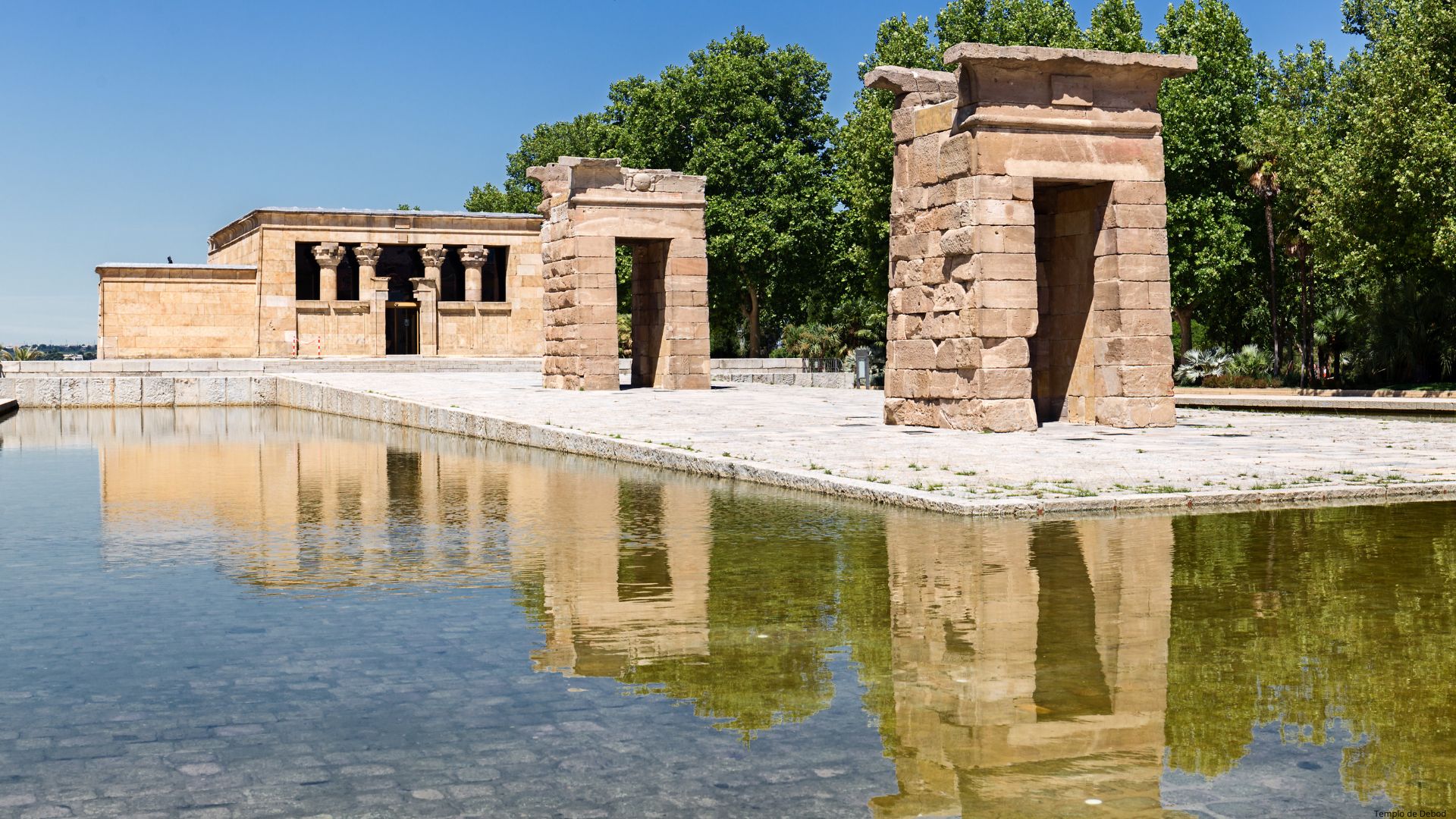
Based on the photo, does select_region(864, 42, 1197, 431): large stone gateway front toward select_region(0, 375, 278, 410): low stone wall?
no

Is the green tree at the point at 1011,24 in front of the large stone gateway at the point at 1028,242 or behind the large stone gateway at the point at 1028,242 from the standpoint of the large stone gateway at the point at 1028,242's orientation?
behind

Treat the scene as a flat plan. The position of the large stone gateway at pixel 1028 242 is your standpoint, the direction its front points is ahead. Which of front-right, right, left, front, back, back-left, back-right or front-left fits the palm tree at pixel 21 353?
back

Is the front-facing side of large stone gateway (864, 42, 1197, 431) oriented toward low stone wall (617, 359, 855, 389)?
no

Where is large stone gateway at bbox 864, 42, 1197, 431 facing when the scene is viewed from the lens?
facing the viewer and to the right of the viewer

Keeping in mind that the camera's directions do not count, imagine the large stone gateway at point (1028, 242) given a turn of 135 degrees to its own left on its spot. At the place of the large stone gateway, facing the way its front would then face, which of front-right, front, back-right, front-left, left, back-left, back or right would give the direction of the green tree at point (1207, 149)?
front

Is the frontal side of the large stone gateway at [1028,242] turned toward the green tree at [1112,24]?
no

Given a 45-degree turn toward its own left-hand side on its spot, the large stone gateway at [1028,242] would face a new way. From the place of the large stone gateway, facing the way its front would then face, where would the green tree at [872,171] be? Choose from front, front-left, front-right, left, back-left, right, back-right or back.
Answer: left

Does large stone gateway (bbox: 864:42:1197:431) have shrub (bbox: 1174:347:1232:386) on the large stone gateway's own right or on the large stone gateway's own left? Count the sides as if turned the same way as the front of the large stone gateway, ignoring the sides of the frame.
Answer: on the large stone gateway's own left

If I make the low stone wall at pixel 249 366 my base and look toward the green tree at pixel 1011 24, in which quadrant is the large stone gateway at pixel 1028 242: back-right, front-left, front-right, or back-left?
front-right

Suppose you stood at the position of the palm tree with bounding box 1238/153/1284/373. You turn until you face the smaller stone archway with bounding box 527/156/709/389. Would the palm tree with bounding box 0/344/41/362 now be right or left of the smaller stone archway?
right

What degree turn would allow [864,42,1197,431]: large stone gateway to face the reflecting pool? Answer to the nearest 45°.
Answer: approximately 45° to its right
